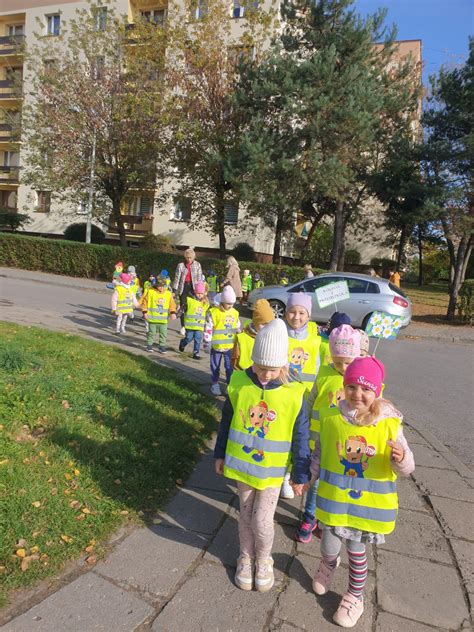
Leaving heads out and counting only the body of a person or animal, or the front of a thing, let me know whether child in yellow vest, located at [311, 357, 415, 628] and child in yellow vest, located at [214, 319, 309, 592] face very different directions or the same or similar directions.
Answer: same or similar directions

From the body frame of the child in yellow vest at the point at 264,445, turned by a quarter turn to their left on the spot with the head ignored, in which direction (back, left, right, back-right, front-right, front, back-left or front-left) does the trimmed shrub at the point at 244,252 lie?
left

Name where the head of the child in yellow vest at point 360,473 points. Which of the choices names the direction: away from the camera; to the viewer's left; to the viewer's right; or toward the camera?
toward the camera

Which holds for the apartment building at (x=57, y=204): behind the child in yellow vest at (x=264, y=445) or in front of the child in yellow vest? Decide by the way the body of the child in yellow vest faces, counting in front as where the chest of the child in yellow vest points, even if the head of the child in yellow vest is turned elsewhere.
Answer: behind

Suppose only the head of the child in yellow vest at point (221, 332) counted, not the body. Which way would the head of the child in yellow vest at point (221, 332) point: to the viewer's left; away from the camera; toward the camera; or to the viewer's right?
toward the camera

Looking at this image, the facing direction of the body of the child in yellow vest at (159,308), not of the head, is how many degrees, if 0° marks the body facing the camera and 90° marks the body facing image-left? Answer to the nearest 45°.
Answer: approximately 0°

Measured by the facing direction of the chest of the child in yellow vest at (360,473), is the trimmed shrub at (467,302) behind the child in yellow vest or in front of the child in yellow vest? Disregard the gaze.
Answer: behind

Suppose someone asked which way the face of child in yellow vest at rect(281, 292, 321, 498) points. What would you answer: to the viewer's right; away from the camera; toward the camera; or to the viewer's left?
toward the camera

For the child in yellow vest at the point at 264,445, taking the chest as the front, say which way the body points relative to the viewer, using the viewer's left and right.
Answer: facing the viewer

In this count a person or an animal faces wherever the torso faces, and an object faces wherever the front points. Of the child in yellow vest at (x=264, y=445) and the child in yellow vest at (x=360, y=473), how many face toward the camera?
2

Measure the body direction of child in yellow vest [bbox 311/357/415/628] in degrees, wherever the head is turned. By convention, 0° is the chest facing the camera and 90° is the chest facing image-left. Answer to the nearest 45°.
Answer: approximately 0°

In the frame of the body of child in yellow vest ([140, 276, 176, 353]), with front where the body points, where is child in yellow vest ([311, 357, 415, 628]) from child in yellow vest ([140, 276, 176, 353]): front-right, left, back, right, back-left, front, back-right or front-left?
front

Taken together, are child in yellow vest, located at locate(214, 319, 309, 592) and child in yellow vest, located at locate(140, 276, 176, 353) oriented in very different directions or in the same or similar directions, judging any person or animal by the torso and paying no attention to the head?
same or similar directions
